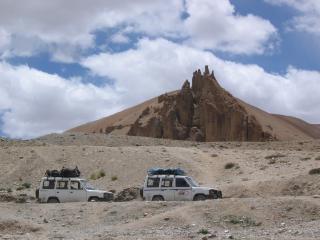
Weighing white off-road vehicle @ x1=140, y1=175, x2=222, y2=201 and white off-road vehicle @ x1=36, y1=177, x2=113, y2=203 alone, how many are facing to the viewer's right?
2

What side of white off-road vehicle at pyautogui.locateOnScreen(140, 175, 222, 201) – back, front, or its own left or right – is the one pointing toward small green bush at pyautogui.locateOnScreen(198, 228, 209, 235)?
right

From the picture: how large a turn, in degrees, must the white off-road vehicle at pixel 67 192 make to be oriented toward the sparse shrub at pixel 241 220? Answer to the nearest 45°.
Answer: approximately 45° to its right

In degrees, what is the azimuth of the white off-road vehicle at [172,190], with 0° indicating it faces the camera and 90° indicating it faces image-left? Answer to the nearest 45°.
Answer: approximately 270°

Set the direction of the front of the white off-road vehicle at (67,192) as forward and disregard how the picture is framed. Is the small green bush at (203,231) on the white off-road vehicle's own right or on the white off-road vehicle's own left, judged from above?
on the white off-road vehicle's own right

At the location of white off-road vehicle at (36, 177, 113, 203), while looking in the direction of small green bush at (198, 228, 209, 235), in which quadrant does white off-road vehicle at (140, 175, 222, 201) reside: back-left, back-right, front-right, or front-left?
front-left

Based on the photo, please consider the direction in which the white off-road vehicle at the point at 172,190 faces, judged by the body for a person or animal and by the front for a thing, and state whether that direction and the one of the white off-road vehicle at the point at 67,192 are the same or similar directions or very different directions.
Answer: same or similar directions

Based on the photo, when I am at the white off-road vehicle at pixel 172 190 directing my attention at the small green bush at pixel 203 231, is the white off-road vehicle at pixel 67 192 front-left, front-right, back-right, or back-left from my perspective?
back-right

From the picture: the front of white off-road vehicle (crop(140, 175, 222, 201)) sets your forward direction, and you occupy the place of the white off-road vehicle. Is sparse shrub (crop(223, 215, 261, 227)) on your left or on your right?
on your right

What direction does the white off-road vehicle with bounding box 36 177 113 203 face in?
to the viewer's right

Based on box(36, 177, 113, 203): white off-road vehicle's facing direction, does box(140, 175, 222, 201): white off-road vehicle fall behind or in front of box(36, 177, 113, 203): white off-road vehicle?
in front

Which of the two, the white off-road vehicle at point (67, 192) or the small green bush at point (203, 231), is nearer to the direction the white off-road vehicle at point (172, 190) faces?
the small green bush

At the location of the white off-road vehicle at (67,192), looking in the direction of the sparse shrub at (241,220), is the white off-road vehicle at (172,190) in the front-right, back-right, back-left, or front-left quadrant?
front-left

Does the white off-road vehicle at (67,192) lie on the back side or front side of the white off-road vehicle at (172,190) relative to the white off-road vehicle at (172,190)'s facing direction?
on the back side

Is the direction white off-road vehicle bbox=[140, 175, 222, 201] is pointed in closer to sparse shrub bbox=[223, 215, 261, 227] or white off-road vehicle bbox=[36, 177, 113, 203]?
the sparse shrub
